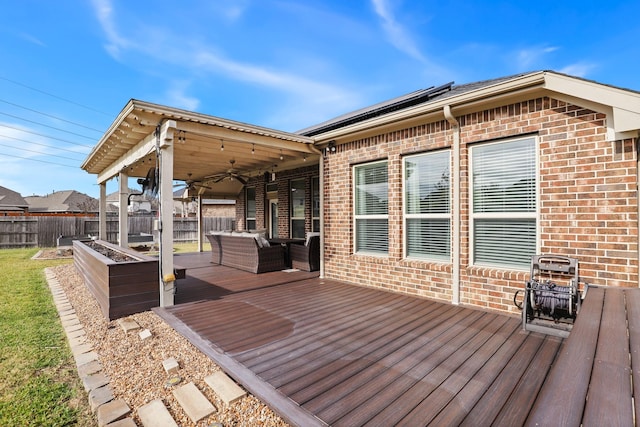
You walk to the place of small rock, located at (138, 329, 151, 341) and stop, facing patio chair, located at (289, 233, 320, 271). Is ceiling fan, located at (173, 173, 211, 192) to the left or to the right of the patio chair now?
left

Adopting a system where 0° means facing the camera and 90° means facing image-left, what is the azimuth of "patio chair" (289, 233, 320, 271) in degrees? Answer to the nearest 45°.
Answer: approximately 135°

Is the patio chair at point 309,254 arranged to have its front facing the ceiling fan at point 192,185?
yes

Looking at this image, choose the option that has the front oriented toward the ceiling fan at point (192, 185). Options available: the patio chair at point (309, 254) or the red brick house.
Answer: the patio chair

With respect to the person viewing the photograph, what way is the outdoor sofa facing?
facing away from the viewer and to the right of the viewer

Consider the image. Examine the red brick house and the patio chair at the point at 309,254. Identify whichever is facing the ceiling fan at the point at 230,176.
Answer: the patio chair
